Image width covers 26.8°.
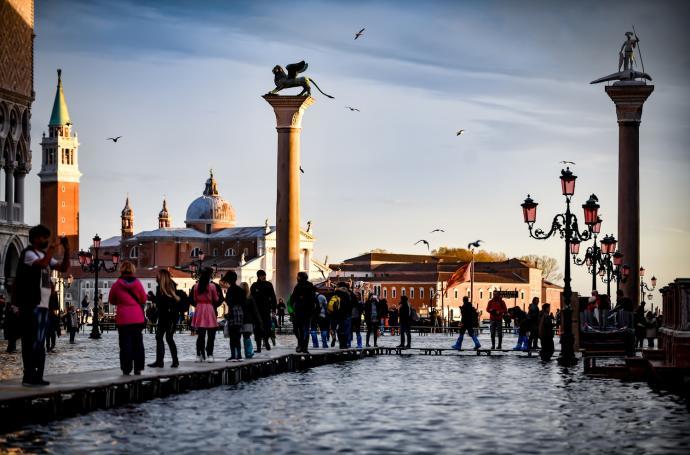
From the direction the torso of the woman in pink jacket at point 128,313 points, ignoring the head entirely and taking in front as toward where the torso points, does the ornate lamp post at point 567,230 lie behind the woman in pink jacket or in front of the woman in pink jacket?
in front

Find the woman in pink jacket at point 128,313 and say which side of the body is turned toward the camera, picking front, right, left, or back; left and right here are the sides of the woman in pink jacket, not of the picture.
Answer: back

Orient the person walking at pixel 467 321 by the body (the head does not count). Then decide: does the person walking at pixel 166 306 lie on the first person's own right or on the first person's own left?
on the first person's own left

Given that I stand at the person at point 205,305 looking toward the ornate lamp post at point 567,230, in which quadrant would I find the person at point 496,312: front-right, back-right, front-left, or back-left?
front-left

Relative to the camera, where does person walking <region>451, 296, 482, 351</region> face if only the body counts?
to the viewer's left

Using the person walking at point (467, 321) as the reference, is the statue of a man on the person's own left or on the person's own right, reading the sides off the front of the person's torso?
on the person's own right

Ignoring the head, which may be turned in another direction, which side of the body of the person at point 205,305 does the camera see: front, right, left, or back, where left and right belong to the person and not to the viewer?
back

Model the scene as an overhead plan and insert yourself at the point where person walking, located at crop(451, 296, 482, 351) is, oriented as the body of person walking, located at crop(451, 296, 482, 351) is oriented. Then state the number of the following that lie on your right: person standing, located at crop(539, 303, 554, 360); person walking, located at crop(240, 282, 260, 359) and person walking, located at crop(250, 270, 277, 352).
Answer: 0

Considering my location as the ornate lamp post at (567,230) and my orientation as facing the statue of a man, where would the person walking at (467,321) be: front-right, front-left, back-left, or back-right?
front-left

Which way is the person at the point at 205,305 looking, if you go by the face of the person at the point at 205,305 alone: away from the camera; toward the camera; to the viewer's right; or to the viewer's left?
away from the camera

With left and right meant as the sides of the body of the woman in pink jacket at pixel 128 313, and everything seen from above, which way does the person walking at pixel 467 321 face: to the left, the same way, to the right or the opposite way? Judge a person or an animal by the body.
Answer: to the left

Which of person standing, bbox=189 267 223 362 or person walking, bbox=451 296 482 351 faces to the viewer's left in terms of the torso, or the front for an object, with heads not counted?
person walking, bbox=451 296 482 351

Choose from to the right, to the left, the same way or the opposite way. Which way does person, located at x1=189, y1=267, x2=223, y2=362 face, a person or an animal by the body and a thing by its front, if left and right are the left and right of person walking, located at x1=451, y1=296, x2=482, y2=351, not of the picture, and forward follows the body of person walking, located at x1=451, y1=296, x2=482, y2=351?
to the right

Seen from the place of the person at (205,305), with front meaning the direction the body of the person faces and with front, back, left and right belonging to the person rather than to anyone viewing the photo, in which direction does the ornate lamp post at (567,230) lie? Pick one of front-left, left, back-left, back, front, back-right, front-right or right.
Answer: front-right
